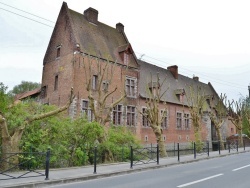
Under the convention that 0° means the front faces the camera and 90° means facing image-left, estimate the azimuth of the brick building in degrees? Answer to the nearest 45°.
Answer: approximately 315°

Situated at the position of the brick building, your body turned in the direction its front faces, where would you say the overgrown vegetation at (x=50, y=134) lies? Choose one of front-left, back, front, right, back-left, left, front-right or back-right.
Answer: front-right

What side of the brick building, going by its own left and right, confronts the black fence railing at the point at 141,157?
front
